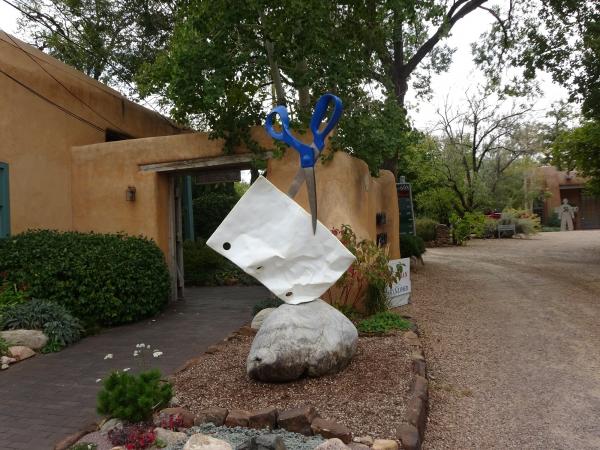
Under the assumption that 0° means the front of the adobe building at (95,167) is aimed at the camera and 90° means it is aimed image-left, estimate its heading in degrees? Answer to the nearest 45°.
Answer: approximately 315°

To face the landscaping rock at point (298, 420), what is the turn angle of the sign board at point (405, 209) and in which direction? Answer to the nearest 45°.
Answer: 0° — it already faces it

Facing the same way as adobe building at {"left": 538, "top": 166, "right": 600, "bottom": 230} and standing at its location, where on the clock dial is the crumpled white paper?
The crumpled white paper is roughly at 12 o'clock from the adobe building.

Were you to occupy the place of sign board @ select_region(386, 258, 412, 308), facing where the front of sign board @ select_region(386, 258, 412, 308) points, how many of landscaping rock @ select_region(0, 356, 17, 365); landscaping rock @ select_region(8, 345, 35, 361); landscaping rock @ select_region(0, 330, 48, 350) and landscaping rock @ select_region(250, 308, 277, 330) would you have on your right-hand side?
4

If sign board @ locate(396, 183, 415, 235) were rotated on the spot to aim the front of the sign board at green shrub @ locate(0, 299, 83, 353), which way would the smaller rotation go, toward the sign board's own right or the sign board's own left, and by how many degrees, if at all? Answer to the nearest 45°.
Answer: approximately 45° to the sign board's own right

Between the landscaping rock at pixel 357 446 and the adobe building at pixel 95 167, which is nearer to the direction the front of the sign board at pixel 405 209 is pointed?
the landscaping rock

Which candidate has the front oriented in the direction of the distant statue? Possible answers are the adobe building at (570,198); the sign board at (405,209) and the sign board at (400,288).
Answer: the adobe building

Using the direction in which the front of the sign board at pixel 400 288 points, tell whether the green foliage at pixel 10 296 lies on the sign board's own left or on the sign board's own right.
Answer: on the sign board's own right

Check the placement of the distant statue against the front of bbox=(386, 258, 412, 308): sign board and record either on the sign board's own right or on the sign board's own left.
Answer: on the sign board's own left

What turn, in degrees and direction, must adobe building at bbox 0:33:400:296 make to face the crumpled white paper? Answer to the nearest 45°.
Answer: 0° — it already faces it

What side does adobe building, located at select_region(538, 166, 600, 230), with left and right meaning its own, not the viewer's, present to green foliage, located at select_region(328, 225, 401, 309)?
front

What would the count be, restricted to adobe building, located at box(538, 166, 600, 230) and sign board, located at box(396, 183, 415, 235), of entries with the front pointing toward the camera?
2

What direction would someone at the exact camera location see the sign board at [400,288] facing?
facing the viewer and to the right of the viewer

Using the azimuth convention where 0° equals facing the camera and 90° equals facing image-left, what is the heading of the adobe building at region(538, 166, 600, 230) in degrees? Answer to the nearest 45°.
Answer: approximately 0°
